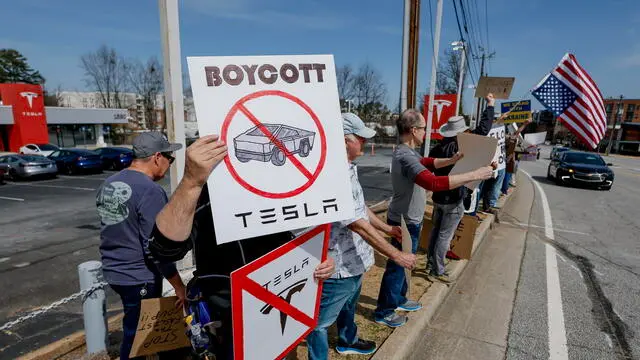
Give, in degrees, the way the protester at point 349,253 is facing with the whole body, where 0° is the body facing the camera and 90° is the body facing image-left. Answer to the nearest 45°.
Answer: approximately 270°

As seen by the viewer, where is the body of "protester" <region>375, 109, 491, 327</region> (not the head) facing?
to the viewer's right

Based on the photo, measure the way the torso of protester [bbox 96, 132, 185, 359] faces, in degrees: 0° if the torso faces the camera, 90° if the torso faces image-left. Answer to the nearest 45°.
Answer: approximately 225°

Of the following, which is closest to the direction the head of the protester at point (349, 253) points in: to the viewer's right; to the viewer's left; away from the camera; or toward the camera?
to the viewer's right

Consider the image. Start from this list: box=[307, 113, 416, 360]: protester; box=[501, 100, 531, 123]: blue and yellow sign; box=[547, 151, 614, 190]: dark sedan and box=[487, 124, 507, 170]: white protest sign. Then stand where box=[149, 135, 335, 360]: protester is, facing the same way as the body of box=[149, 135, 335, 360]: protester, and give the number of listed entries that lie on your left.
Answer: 4

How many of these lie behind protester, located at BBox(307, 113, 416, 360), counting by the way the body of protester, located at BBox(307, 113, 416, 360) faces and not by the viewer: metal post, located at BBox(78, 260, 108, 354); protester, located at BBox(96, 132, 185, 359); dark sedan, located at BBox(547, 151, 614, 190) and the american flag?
2

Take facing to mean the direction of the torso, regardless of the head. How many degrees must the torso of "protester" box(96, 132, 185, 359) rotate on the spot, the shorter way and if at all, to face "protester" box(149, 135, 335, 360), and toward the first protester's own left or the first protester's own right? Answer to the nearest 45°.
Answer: approximately 135° to the first protester's own right

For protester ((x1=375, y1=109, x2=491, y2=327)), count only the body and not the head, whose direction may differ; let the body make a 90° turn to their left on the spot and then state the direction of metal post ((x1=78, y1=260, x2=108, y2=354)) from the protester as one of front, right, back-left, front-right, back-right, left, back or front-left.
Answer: back-left

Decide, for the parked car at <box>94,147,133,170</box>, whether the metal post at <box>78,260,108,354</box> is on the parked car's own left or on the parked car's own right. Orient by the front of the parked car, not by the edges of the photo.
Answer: on the parked car's own right

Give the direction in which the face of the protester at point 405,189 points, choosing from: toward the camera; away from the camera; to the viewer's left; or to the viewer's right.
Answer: to the viewer's right
